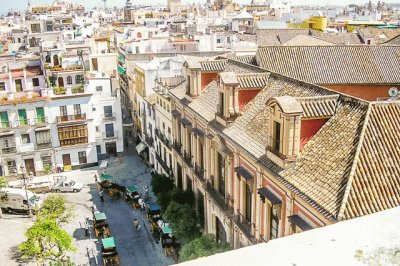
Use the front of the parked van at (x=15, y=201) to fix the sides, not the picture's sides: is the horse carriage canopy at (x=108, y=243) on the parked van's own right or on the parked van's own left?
on the parked van's own right

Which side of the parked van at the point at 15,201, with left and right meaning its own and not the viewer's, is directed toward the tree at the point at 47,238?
right

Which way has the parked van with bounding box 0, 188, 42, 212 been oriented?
to the viewer's right

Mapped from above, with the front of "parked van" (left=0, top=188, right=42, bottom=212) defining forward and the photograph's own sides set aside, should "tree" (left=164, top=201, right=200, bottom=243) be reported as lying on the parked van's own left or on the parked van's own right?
on the parked van's own right

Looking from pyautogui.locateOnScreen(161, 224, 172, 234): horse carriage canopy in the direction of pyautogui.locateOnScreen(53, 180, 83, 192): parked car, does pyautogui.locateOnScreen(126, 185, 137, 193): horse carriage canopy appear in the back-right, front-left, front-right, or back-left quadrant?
front-right

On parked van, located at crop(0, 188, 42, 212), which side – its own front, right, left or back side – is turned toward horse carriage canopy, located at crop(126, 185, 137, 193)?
front

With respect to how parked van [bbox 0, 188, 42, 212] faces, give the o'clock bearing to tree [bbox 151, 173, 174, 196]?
The tree is roughly at 11 o'clock from the parked van.

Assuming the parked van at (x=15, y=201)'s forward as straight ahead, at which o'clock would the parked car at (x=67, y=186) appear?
the parked car at (x=67, y=186) is roughly at 11 o'clock from the parked van at (x=15, y=201).
